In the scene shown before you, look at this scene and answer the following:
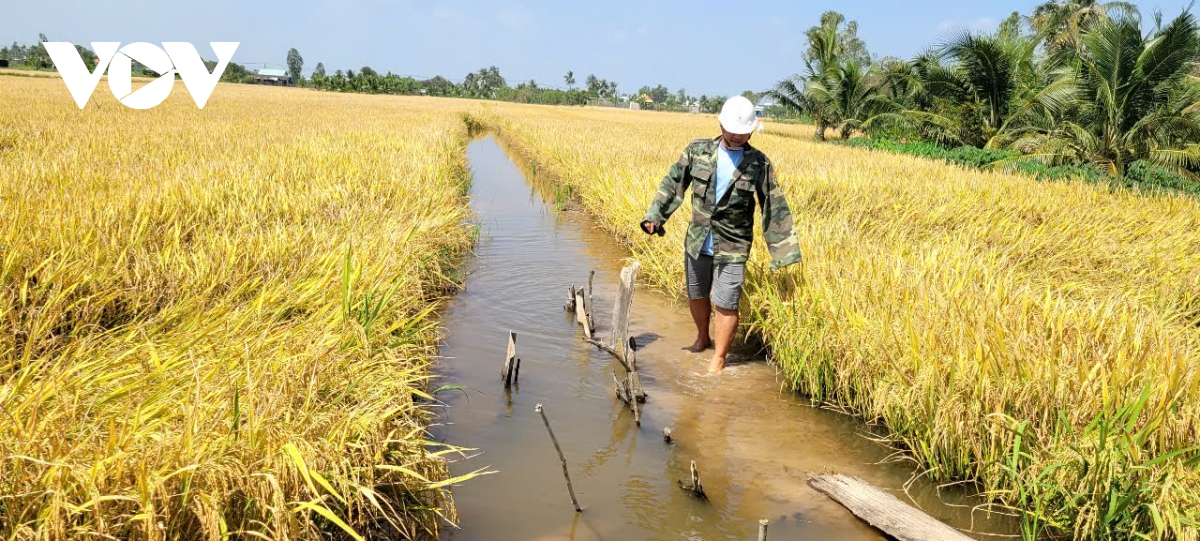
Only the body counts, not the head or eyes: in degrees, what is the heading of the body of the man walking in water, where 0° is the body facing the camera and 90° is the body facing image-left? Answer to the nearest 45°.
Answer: approximately 0°

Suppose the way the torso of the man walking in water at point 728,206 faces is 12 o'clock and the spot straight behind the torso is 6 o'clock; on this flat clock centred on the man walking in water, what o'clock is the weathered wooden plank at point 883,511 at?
The weathered wooden plank is roughly at 11 o'clock from the man walking in water.

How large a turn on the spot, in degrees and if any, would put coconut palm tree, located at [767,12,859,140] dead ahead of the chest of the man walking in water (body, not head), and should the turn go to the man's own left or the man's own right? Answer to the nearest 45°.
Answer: approximately 180°

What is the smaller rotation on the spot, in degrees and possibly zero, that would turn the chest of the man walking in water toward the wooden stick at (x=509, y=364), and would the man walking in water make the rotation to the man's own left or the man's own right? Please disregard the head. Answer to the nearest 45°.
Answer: approximately 45° to the man's own right

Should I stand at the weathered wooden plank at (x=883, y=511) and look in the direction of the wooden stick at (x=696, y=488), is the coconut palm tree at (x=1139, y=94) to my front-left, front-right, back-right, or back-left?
back-right
